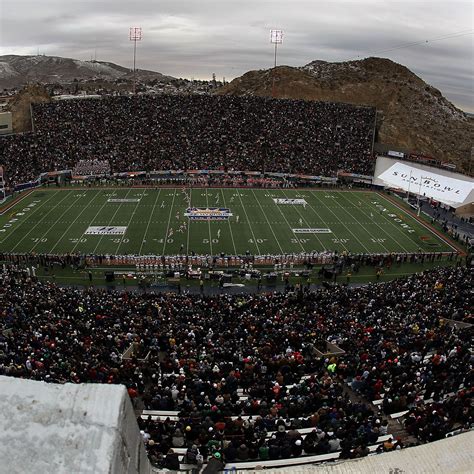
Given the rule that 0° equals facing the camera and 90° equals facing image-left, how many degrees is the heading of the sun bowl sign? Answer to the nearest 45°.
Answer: approximately 45°
